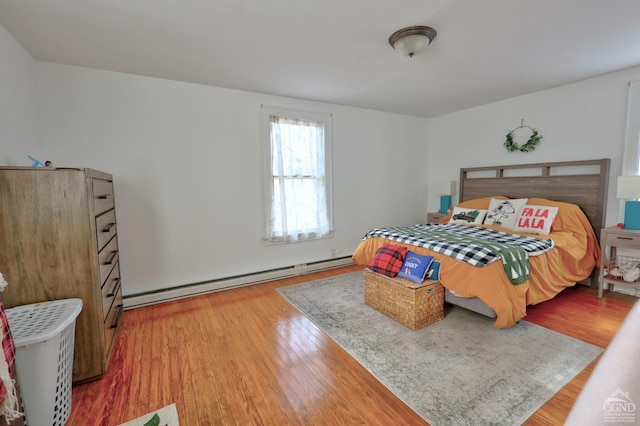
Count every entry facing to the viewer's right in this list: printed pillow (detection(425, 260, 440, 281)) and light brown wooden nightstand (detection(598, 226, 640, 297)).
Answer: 0

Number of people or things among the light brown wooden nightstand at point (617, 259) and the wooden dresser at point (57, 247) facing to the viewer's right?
1

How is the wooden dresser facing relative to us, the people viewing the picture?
facing to the right of the viewer

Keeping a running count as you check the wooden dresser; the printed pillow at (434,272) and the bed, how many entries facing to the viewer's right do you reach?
1

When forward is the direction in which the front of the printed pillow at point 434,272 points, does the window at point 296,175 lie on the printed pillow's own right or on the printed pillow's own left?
on the printed pillow's own right

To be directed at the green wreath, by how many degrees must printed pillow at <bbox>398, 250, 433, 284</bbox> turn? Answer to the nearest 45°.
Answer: approximately 180°

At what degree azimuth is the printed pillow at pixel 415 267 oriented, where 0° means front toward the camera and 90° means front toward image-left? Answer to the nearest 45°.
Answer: approximately 45°

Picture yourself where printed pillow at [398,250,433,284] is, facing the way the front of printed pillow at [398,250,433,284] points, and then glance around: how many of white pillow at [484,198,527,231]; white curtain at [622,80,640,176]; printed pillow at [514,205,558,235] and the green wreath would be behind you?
4

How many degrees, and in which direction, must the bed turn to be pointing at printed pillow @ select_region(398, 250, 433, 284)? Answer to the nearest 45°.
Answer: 0° — it already faces it

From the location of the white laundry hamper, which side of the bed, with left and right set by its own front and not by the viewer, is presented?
front

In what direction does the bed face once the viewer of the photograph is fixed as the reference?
facing the viewer and to the left of the viewer

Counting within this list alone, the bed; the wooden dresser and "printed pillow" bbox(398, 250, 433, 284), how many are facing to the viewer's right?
1

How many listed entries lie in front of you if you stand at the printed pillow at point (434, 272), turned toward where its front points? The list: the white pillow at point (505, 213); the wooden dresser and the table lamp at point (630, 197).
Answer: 1

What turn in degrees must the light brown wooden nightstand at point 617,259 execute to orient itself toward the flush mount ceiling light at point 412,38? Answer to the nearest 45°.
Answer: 0° — it already faces it
